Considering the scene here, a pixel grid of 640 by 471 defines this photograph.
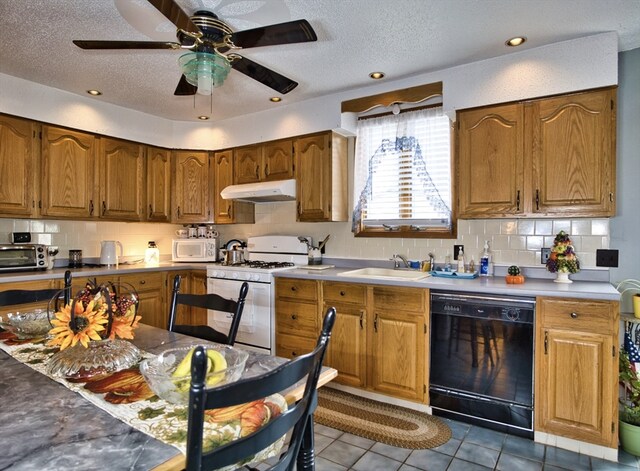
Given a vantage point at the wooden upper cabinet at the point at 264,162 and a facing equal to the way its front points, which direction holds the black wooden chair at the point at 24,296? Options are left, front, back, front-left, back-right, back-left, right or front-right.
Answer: front

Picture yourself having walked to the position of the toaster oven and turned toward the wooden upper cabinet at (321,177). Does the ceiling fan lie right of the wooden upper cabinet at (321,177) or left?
right

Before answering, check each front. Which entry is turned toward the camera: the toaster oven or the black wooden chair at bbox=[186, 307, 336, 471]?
the toaster oven

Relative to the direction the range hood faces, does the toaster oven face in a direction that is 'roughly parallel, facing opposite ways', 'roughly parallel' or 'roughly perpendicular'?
roughly perpendicular

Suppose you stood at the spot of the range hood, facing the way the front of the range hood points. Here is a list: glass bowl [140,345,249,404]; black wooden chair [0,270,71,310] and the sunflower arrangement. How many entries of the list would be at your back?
0

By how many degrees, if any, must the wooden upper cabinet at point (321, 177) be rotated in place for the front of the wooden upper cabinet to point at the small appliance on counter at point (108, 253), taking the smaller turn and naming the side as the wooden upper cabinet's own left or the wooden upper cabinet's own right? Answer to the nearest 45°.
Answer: approximately 45° to the wooden upper cabinet's own right

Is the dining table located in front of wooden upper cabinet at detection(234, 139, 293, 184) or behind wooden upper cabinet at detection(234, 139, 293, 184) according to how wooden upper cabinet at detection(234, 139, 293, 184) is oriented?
in front

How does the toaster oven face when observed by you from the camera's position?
facing the viewer

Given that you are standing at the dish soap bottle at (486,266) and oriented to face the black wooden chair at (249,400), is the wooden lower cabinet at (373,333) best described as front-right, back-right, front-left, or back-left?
front-right

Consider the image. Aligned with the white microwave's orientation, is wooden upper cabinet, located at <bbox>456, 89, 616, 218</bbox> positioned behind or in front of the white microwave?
in front

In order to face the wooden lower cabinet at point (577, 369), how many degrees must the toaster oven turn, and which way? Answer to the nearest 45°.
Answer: approximately 45° to its left

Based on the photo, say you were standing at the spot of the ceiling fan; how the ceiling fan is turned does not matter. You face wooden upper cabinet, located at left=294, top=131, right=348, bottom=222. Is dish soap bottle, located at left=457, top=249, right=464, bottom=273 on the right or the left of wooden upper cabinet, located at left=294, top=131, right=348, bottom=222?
right

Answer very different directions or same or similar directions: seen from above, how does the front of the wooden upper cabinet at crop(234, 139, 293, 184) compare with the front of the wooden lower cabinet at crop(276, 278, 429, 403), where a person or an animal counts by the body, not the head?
same or similar directions

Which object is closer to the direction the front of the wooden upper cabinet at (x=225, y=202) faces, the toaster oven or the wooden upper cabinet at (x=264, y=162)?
the toaster oven

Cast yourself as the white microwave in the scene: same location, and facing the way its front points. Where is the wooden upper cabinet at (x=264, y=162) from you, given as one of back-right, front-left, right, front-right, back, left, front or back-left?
front-left

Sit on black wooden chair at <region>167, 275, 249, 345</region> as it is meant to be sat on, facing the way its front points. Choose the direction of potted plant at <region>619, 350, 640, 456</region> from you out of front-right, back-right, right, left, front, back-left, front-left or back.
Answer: back-left

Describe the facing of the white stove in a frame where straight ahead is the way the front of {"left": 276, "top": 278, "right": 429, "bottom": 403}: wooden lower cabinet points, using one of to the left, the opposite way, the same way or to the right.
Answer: the same way

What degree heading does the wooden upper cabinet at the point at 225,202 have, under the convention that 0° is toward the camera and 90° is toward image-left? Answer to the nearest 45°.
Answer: approximately 45°

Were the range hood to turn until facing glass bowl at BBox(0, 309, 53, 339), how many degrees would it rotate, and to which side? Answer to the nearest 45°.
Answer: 0° — it already faces it

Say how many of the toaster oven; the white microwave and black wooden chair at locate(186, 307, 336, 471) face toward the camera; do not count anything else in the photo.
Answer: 2

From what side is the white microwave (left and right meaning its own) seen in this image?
front

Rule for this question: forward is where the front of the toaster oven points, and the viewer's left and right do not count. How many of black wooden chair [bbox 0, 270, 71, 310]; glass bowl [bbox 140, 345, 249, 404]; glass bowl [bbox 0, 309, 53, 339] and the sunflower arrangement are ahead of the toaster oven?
4

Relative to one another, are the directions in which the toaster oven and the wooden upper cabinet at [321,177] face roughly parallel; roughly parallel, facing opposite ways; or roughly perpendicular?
roughly perpendicular
